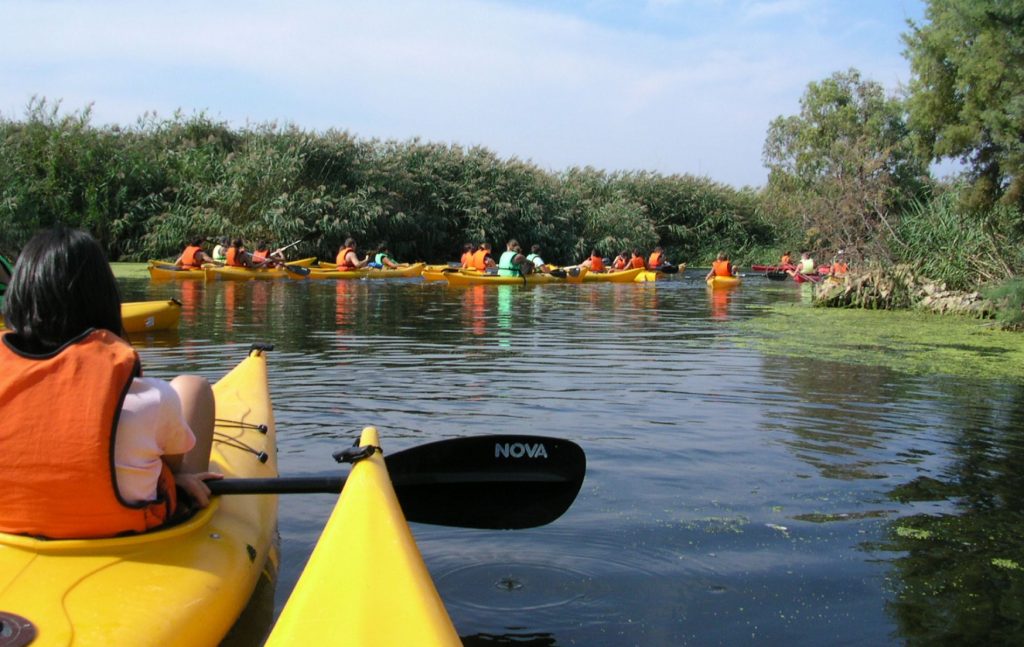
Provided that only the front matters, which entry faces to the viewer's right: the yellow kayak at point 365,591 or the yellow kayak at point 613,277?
the yellow kayak at point 613,277

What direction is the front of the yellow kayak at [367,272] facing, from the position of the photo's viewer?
facing to the right of the viewer

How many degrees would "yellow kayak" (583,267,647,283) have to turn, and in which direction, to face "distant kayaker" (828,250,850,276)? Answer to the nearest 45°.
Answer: approximately 45° to its right

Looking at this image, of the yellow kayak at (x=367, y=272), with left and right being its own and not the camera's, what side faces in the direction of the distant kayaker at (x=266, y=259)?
back

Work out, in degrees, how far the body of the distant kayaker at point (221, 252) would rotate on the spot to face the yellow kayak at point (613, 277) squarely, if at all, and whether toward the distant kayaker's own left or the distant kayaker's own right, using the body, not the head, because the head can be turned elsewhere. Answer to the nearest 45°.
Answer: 0° — they already face it

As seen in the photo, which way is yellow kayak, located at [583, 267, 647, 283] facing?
to the viewer's right

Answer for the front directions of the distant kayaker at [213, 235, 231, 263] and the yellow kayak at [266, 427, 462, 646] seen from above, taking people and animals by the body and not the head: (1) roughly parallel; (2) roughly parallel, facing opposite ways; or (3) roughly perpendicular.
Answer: roughly perpendicular

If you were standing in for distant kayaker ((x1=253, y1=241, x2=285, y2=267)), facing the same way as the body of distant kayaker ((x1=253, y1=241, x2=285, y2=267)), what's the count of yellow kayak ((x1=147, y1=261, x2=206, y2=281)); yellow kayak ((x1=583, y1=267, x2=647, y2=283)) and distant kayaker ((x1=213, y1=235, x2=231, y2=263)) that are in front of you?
1

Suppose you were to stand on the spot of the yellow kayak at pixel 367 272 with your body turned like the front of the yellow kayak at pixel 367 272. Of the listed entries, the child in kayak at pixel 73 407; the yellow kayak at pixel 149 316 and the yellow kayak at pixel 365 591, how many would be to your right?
3

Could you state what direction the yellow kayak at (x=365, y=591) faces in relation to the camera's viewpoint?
facing away from the viewer

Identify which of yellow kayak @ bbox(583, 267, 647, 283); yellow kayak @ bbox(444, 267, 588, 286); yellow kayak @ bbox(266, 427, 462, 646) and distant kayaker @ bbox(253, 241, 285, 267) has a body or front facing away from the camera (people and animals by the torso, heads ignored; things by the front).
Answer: yellow kayak @ bbox(266, 427, 462, 646)

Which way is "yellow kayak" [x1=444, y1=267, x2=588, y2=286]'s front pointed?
to the viewer's right

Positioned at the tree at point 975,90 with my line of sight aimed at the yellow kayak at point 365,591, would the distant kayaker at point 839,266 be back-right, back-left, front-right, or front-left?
back-right

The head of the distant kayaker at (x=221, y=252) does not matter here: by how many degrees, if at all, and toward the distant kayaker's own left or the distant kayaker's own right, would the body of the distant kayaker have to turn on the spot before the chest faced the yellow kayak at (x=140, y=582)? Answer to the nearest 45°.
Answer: approximately 90° to the distant kayaker's own right

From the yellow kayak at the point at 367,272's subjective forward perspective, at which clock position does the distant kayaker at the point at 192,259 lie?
The distant kayaker is roughly at 5 o'clock from the yellow kayak.

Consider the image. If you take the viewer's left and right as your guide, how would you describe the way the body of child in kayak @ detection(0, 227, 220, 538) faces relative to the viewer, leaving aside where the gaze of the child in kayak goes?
facing away from the viewer and to the right of the viewer

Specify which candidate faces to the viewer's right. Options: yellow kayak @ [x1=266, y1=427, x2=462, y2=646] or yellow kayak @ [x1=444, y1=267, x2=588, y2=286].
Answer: yellow kayak @ [x1=444, y1=267, x2=588, y2=286]

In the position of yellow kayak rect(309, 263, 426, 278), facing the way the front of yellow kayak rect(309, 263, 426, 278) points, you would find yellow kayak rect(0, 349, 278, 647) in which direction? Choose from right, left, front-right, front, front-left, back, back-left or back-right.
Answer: right

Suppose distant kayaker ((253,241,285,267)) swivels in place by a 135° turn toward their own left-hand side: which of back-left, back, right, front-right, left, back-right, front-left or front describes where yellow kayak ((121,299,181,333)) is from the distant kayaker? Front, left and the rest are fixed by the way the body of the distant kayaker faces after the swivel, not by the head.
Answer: back-left
